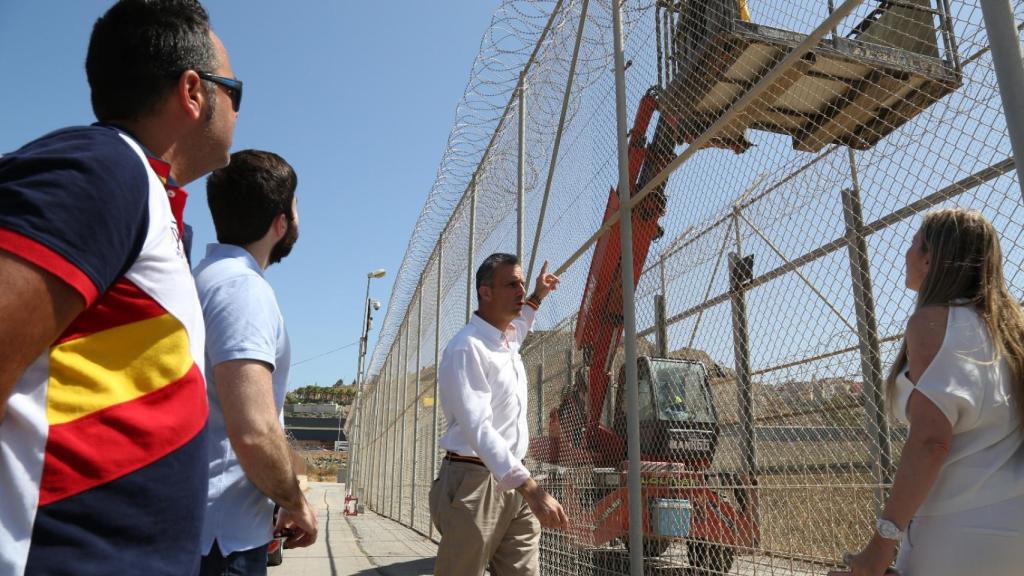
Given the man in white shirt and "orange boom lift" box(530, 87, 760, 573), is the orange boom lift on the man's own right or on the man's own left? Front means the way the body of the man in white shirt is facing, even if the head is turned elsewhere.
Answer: on the man's own left

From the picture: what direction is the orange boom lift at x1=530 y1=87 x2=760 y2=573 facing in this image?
toward the camera

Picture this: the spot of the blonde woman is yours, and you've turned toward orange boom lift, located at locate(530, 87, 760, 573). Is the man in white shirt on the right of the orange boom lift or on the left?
left

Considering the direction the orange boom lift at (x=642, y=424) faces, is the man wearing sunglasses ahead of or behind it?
ahead

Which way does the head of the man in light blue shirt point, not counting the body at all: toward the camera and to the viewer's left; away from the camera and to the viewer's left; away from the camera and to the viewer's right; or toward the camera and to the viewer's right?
away from the camera and to the viewer's right

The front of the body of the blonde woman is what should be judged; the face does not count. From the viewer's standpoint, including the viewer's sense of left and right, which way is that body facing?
facing away from the viewer and to the left of the viewer

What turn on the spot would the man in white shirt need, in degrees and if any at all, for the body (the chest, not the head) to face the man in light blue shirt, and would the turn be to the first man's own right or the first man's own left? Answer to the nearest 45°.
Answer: approximately 45° to the first man's own right

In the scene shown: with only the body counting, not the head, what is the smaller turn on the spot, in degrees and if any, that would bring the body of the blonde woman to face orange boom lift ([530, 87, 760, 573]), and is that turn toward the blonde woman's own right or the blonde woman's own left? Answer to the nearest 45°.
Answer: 0° — they already face it

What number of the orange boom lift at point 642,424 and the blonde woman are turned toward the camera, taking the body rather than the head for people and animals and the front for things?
1

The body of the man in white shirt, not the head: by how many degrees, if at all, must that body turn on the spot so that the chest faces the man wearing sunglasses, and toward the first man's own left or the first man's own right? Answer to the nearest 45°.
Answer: approximately 45° to the first man's own right

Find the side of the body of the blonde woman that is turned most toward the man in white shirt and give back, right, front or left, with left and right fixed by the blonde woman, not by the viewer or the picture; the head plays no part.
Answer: front
